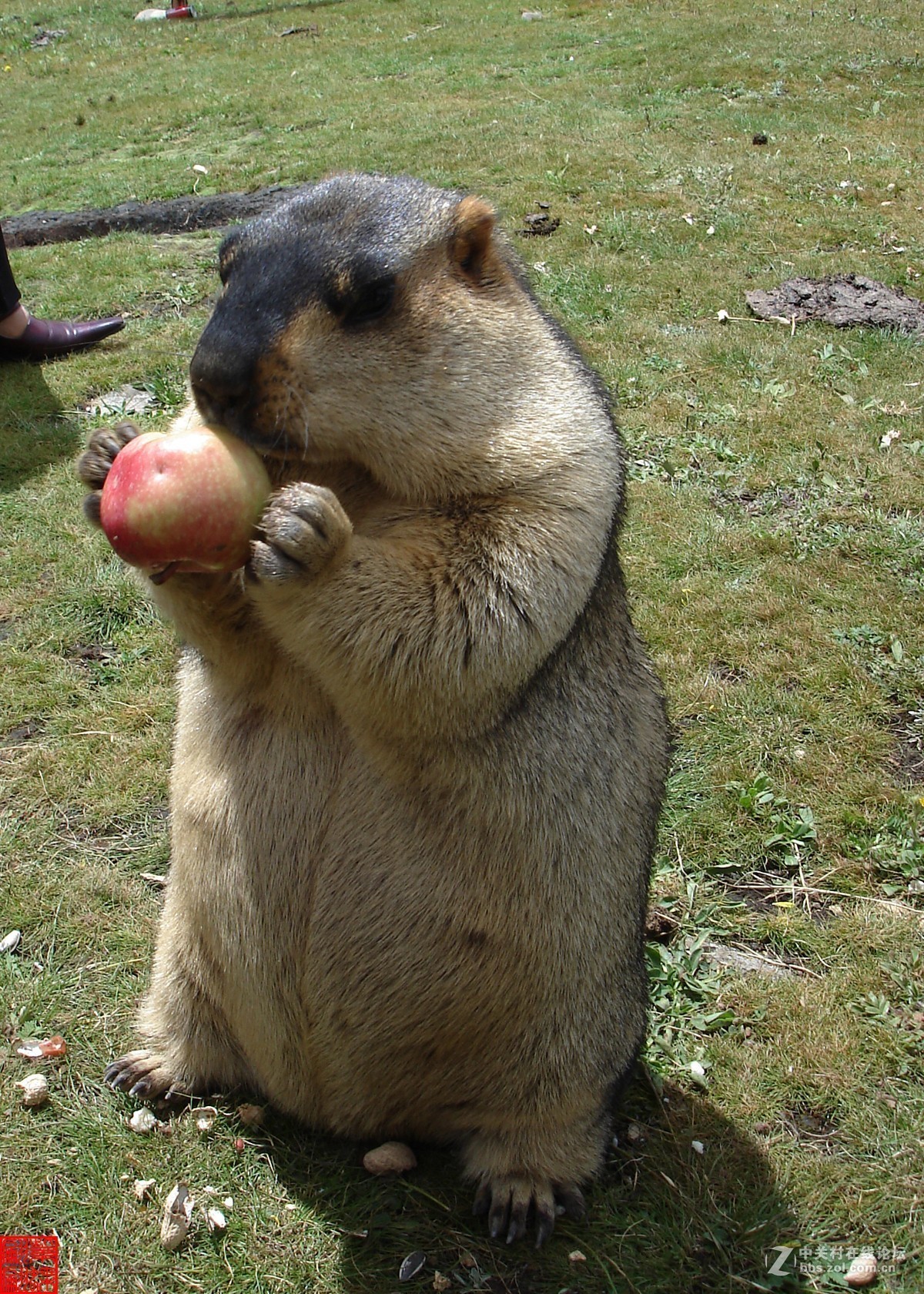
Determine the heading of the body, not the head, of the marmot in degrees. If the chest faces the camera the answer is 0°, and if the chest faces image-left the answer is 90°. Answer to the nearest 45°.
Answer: approximately 45°

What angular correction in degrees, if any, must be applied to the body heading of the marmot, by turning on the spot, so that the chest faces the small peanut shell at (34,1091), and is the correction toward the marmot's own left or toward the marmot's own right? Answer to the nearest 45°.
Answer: approximately 45° to the marmot's own right
